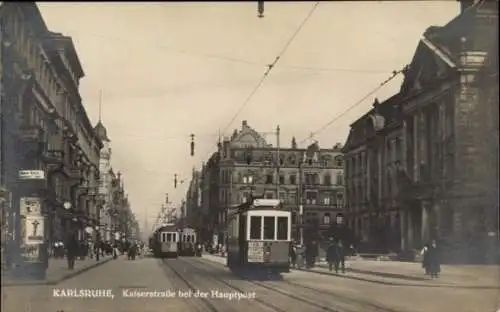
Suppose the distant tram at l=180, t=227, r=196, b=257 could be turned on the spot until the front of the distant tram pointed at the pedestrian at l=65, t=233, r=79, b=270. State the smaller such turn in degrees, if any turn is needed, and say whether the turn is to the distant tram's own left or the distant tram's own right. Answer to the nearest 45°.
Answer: approximately 45° to the distant tram's own right

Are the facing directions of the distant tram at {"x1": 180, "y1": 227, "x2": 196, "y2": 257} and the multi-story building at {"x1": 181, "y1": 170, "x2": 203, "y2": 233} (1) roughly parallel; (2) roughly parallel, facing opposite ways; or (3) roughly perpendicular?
roughly perpendicular

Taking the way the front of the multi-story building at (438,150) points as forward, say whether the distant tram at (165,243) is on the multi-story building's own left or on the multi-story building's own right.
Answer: on the multi-story building's own right

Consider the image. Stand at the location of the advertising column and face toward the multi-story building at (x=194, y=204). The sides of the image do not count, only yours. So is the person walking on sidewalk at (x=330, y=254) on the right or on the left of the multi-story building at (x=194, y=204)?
right

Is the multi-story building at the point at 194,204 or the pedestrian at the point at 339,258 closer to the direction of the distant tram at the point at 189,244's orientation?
the multi-story building

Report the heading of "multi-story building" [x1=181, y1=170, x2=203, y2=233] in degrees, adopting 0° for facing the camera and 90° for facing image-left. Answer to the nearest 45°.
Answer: approximately 90°

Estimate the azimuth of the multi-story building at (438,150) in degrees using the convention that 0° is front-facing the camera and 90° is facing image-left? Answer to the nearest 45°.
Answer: approximately 45°

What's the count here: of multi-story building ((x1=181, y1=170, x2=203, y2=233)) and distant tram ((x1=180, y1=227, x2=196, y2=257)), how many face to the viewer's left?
1

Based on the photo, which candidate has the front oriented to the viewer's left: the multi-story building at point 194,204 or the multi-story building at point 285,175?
the multi-story building at point 194,204

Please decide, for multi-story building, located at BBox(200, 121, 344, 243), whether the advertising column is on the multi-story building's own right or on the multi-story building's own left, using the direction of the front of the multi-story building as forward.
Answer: on the multi-story building's own right

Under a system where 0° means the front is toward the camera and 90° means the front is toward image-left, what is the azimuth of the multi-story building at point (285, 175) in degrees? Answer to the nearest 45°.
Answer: approximately 0°
